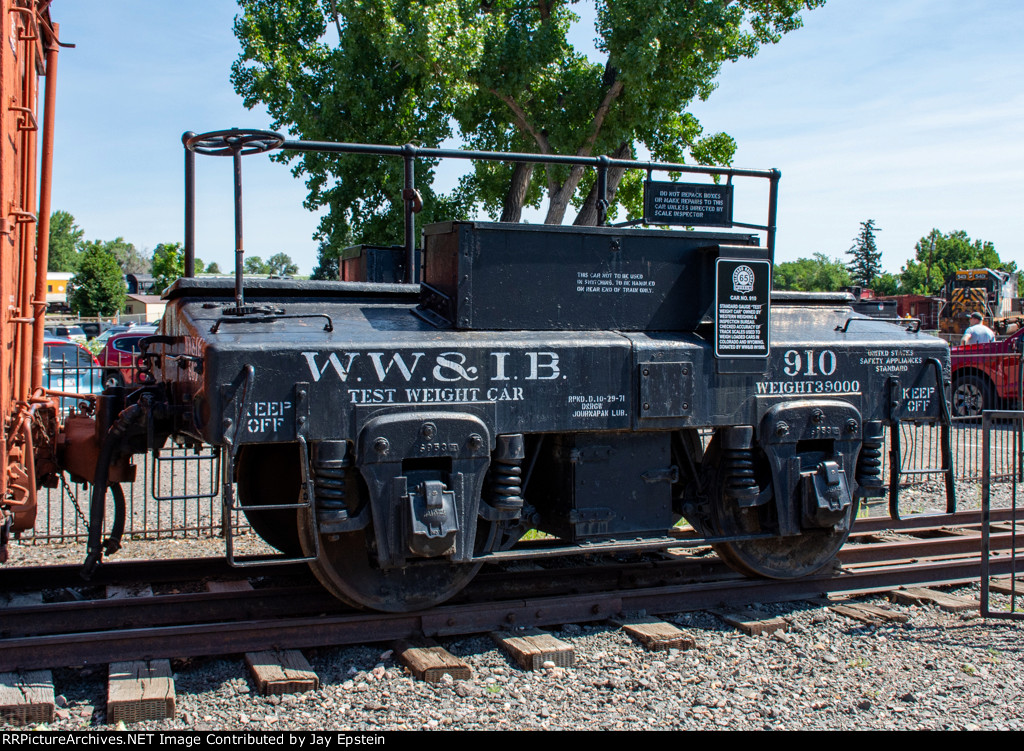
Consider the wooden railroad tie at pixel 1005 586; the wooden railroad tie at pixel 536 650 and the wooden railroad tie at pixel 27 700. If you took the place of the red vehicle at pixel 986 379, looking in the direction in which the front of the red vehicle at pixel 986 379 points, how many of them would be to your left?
3

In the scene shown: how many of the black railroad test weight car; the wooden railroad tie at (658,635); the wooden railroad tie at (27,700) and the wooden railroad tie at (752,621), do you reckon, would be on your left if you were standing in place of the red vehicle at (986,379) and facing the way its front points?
4

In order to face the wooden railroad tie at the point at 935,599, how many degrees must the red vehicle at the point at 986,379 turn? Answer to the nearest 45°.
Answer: approximately 90° to its left

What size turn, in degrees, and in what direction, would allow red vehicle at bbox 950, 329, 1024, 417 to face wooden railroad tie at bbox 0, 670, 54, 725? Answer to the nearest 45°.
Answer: approximately 90° to its left

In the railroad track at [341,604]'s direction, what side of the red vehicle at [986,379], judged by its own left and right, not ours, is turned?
left

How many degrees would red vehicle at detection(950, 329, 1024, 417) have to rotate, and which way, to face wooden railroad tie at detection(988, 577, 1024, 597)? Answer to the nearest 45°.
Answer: approximately 90° to its left

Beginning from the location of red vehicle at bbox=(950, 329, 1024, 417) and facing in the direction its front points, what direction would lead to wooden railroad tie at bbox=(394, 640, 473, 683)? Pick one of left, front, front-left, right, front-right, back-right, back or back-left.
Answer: left

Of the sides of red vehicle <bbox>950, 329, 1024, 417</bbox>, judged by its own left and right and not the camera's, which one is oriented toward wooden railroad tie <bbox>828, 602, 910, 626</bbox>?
left

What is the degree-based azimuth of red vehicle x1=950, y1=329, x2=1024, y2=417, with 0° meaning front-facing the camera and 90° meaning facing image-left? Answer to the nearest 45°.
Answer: approximately 90°

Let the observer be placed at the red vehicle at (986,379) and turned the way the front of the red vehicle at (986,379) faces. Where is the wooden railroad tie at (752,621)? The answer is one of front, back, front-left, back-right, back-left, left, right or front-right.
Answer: left

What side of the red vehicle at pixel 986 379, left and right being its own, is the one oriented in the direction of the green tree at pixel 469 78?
front

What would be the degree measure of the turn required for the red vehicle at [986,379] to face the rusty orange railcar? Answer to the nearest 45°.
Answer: approximately 90° to its left
